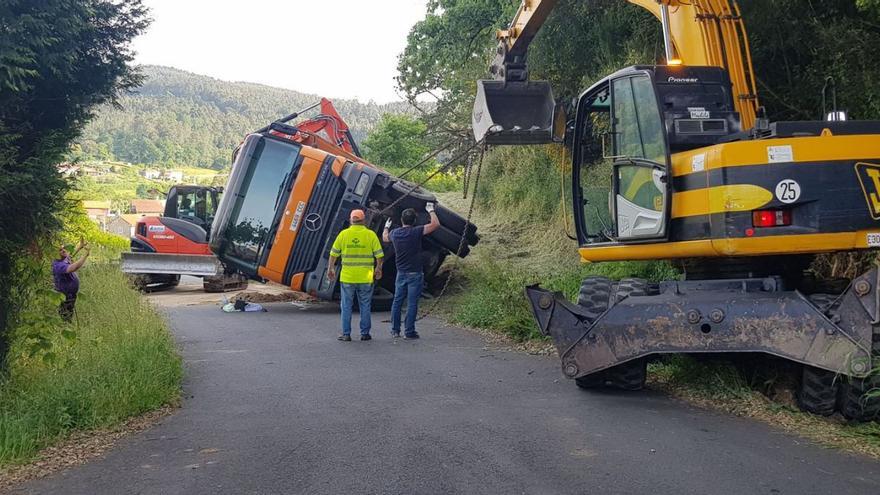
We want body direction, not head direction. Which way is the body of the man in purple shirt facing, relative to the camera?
to the viewer's right

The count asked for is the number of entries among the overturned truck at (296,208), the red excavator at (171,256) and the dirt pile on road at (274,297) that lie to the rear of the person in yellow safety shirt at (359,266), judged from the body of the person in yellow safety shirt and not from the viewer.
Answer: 0

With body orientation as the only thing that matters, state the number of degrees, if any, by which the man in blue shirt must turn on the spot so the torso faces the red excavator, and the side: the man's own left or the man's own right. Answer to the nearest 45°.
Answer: approximately 45° to the man's own left

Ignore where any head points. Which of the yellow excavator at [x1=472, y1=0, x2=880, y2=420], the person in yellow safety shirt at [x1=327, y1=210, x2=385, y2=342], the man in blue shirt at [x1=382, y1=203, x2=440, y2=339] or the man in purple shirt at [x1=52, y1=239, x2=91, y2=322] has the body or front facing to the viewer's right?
the man in purple shirt

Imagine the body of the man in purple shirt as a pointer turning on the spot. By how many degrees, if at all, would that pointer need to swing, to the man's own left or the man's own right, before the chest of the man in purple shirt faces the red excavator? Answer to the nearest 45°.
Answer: approximately 90° to the man's own left

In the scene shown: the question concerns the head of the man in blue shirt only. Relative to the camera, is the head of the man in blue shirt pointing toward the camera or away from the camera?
away from the camera

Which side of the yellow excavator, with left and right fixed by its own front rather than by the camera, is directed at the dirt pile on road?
front

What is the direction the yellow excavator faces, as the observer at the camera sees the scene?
facing away from the viewer and to the left of the viewer

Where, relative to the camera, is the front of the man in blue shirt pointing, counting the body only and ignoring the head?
away from the camera

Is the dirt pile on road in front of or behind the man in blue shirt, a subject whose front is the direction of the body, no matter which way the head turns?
in front

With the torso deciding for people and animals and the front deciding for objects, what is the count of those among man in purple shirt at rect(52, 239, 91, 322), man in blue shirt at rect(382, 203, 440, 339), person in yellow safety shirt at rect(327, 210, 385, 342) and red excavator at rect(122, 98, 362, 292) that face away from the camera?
2

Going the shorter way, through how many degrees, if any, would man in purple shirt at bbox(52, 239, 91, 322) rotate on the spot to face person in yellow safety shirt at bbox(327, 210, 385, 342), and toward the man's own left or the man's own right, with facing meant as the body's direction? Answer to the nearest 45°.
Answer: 0° — they already face them

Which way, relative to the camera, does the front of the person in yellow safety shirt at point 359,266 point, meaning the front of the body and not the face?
away from the camera

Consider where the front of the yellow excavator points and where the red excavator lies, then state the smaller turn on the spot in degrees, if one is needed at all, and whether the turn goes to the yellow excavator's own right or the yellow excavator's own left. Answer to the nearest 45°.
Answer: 0° — it already faces it

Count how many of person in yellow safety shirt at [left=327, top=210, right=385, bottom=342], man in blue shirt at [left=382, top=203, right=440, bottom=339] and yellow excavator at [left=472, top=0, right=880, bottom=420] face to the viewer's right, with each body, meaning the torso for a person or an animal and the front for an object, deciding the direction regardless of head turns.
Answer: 0
